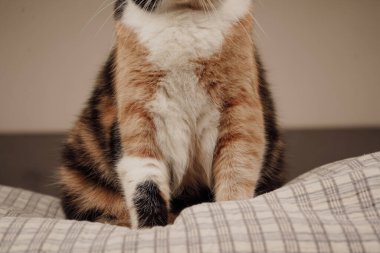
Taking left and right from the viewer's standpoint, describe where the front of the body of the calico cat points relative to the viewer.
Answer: facing the viewer
